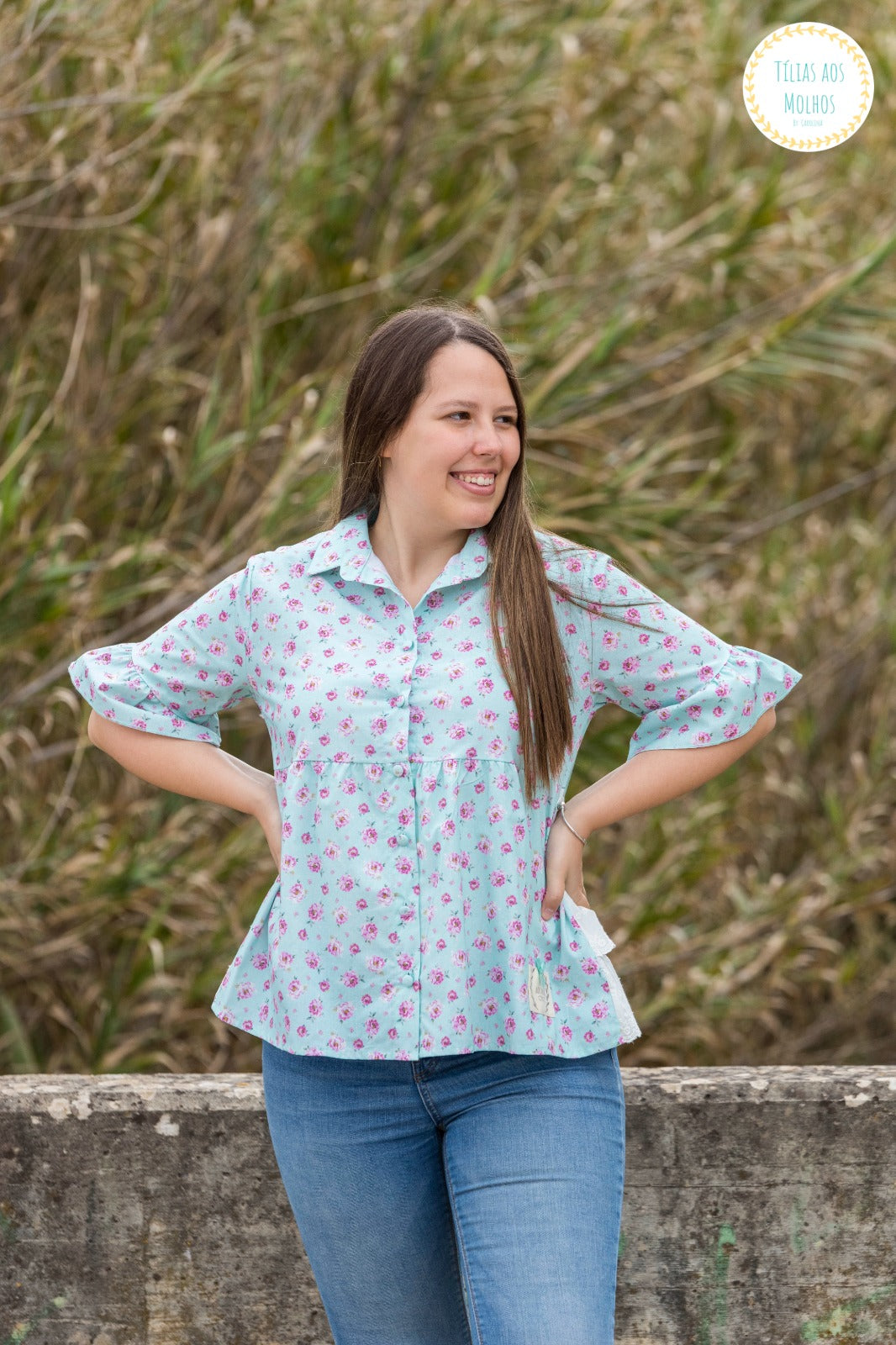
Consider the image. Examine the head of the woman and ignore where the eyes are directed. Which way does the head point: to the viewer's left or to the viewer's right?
to the viewer's right

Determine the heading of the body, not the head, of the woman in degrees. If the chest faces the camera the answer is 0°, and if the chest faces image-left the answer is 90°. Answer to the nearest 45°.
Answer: approximately 0°
